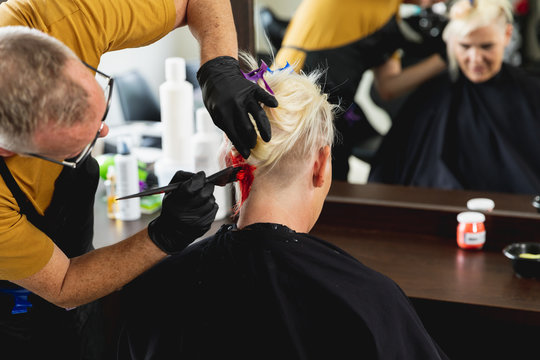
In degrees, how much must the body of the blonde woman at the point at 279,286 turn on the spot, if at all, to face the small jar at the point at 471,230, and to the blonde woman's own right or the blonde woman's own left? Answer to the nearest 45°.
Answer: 0° — they already face it

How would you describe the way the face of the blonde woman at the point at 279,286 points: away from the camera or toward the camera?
away from the camera

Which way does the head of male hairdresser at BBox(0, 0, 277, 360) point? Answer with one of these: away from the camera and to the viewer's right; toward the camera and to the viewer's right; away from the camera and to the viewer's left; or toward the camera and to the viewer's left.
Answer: away from the camera and to the viewer's right

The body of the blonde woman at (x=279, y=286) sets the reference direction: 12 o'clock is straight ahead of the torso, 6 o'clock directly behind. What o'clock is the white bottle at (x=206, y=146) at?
The white bottle is roughly at 10 o'clock from the blonde woman.

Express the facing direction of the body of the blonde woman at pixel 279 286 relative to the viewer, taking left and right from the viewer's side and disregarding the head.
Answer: facing away from the viewer and to the right of the viewer

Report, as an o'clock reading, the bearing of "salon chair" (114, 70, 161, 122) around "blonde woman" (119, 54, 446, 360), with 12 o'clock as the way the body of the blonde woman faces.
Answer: The salon chair is roughly at 10 o'clock from the blonde woman.
